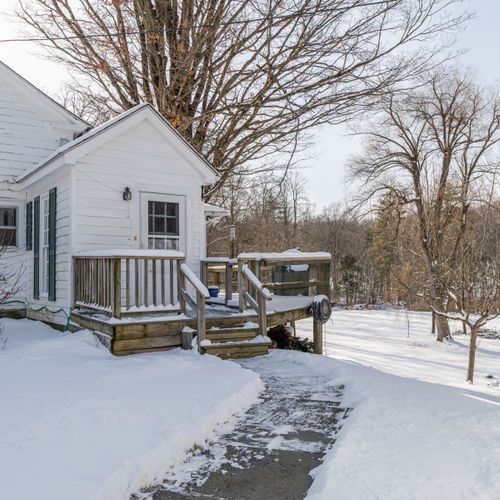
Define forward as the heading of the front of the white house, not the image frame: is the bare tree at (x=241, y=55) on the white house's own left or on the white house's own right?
on the white house's own left

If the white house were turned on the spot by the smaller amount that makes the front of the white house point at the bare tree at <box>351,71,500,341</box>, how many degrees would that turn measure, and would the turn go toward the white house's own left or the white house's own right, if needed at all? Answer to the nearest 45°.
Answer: approximately 90° to the white house's own left

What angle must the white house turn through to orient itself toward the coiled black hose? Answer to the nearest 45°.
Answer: approximately 45° to its left

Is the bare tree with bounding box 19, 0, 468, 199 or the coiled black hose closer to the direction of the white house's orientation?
the coiled black hose

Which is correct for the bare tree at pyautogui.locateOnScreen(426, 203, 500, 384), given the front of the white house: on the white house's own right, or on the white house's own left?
on the white house's own left

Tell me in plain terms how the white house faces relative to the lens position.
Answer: facing the viewer and to the right of the viewer
